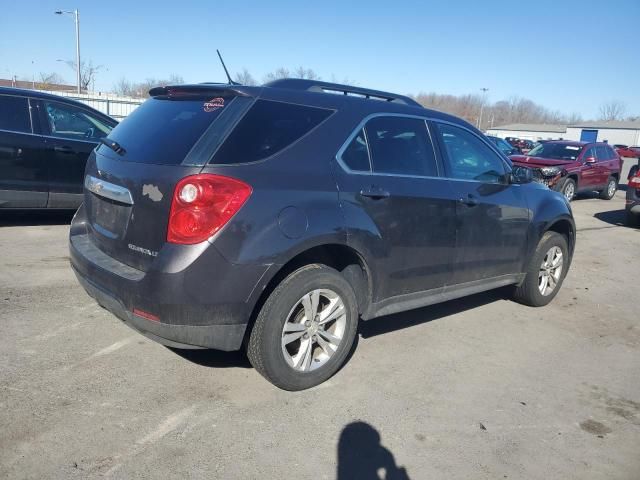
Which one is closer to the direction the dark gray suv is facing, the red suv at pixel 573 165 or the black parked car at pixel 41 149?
the red suv

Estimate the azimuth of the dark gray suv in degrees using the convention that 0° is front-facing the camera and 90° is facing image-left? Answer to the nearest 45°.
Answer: approximately 225°

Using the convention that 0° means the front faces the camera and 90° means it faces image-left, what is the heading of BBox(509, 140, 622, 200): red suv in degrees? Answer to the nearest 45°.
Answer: approximately 45°

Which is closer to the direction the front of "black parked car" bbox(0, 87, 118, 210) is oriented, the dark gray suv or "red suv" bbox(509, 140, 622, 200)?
the red suv

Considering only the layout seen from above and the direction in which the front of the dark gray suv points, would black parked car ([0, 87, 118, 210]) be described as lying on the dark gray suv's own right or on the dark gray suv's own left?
on the dark gray suv's own left

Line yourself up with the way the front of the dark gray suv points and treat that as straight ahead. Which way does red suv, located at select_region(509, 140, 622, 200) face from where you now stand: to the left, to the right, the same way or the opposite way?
the opposite way
